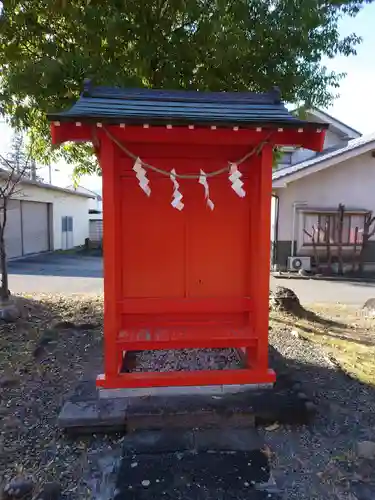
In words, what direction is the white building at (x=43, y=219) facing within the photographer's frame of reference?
facing the viewer and to the right of the viewer

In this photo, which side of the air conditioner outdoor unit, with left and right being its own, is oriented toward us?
front

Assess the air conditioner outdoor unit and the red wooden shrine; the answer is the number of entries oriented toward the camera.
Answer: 2

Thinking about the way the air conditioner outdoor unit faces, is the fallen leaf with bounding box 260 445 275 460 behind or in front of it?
in front

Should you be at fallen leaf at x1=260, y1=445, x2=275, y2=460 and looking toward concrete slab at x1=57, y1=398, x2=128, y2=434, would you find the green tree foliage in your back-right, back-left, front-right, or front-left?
front-right

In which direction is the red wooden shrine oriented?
toward the camera

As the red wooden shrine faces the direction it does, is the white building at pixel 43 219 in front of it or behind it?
behind
